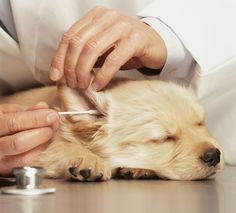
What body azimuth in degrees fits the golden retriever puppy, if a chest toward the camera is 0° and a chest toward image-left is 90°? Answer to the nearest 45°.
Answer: approximately 315°
